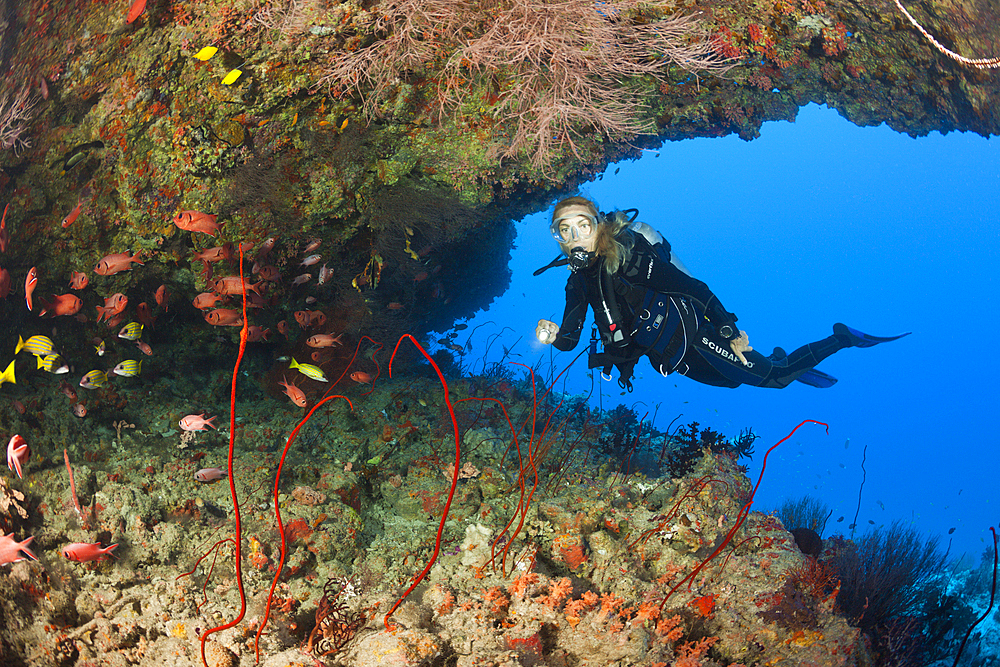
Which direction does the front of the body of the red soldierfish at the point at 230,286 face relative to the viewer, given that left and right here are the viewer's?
facing to the left of the viewer

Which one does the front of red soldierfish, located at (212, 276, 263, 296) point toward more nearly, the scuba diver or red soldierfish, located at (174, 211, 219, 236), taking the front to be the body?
the red soldierfish

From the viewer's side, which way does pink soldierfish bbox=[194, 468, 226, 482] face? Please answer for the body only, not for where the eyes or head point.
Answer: to the viewer's left

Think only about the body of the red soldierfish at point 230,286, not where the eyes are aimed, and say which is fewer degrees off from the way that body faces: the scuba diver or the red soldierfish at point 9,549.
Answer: the red soldierfish

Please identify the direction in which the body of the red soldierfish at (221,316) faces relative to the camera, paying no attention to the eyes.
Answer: to the viewer's left
